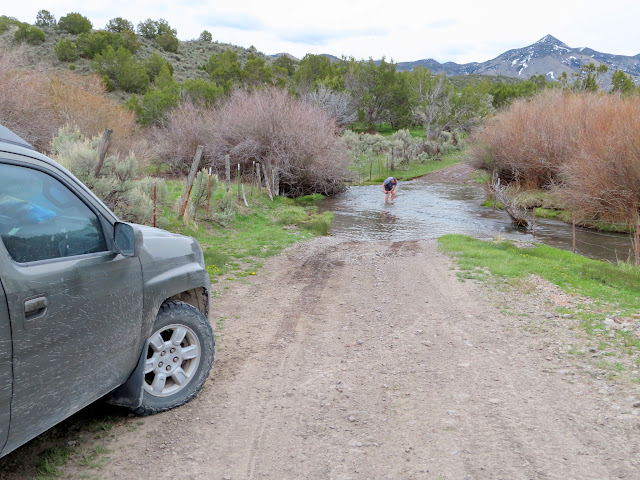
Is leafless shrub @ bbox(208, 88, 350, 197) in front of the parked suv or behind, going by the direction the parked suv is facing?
in front

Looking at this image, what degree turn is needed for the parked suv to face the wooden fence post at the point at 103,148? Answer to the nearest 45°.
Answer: approximately 45° to its left

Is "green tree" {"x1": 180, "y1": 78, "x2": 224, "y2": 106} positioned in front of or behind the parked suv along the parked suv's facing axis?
in front

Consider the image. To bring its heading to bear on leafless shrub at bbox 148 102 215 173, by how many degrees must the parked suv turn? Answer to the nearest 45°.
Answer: approximately 45° to its left

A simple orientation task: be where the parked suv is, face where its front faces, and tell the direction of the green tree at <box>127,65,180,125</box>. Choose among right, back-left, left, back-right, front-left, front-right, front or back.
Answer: front-left

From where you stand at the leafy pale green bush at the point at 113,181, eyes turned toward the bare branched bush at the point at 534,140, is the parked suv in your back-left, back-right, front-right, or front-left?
back-right

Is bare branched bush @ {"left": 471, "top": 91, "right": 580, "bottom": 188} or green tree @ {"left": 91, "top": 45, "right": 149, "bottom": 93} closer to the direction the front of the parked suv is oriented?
the bare branched bush

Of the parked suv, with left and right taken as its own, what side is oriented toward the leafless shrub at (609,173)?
front

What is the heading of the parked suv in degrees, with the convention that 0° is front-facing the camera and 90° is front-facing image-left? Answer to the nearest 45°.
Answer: approximately 225°
